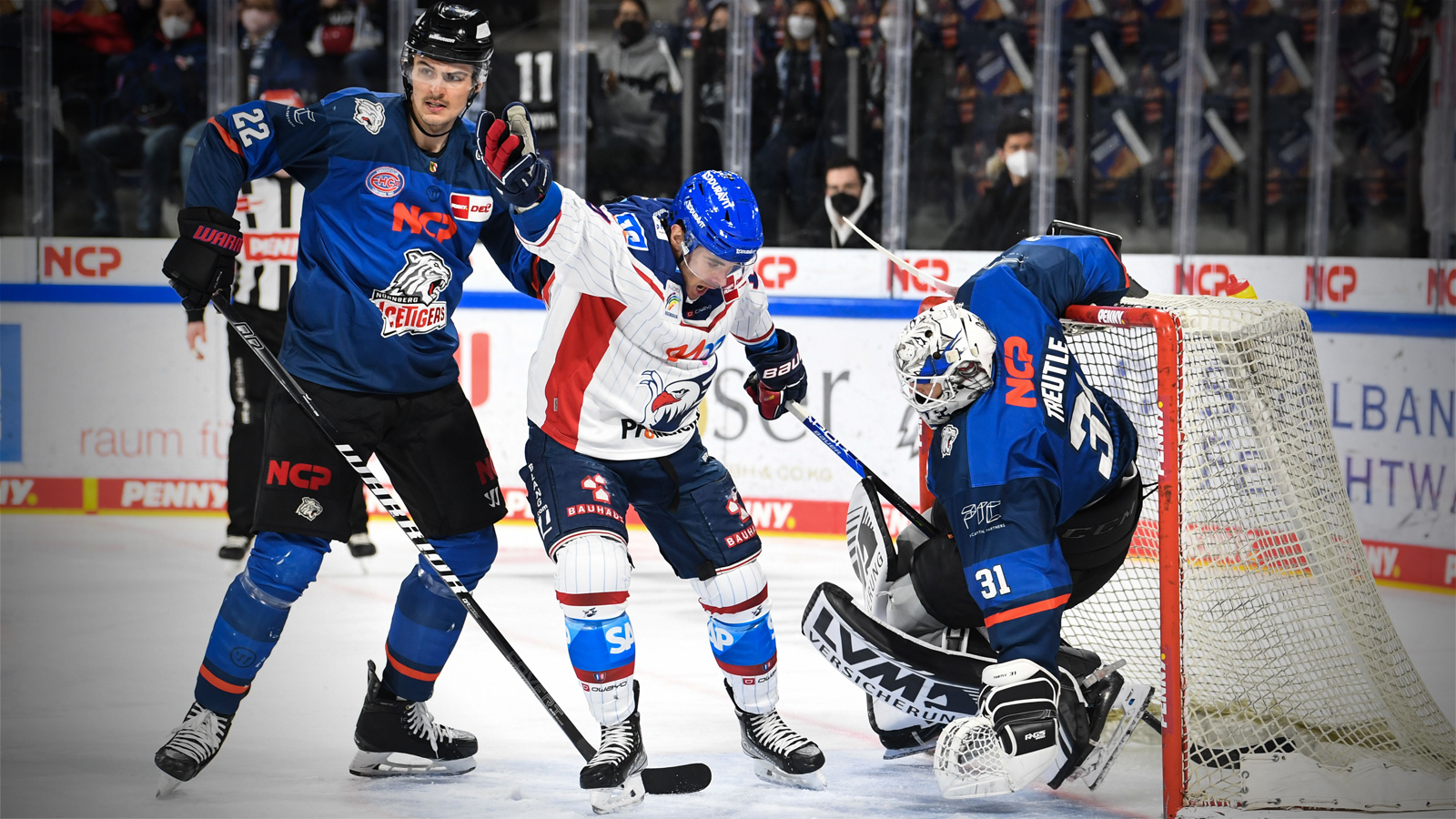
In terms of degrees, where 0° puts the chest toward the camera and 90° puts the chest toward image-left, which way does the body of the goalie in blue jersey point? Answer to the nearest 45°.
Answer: approximately 90°

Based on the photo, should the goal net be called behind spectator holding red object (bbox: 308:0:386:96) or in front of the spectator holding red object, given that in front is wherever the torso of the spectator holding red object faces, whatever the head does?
in front

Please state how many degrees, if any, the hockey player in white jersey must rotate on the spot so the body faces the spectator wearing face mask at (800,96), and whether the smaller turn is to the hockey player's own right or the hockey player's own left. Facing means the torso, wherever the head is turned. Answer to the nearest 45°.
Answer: approximately 135° to the hockey player's own left

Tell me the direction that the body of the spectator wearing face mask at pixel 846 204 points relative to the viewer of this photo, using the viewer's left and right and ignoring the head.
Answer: facing the viewer

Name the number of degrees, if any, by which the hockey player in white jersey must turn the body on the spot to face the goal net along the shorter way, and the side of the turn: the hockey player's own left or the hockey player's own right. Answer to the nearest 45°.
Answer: approximately 45° to the hockey player's own left

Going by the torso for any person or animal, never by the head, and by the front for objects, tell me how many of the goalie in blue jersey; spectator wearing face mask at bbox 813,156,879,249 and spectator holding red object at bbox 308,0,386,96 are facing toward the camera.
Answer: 2

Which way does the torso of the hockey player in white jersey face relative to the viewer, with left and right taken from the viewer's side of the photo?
facing the viewer and to the right of the viewer

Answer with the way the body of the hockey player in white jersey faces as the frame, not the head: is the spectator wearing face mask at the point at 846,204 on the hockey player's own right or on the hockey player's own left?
on the hockey player's own left

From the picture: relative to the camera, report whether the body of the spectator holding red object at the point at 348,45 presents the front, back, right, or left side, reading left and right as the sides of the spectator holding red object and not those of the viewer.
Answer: front

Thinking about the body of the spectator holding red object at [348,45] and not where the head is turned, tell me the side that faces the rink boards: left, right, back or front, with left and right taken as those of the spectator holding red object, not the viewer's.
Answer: front
